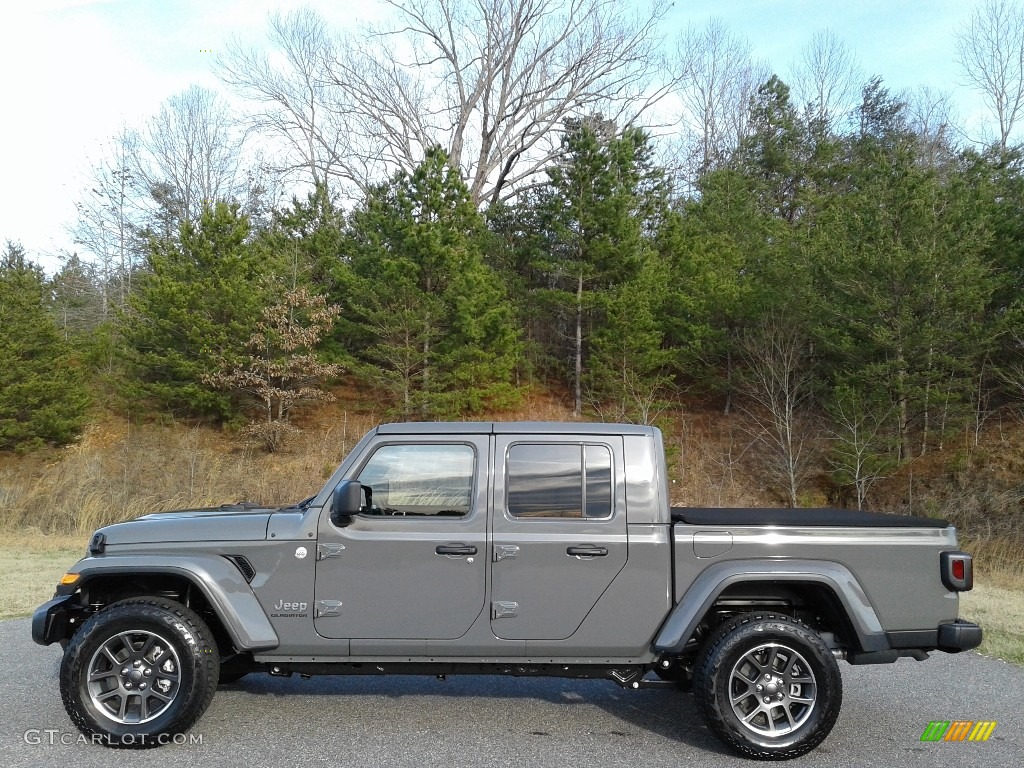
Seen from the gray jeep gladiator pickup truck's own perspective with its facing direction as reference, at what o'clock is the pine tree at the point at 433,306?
The pine tree is roughly at 3 o'clock from the gray jeep gladiator pickup truck.

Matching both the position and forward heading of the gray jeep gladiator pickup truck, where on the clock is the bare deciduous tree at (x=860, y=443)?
The bare deciduous tree is roughly at 4 o'clock from the gray jeep gladiator pickup truck.

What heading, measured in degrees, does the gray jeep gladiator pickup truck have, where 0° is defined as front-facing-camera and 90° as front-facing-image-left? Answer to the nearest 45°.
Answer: approximately 90°

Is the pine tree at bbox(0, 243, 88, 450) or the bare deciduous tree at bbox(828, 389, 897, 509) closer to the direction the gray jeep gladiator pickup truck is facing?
the pine tree

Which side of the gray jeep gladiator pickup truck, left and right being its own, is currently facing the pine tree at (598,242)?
right

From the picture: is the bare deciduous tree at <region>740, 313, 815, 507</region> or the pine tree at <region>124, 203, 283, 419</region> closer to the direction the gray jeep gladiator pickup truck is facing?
the pine tree

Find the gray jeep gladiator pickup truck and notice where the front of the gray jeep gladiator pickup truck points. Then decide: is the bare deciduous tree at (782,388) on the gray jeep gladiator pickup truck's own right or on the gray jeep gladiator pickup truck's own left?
on the gray jeep gladiator pickup truck's own right

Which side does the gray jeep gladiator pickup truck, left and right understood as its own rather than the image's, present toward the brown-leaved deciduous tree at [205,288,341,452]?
right

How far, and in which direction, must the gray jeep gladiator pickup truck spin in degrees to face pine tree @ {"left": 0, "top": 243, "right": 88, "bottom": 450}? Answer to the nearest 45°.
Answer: approximately 45° to its right
